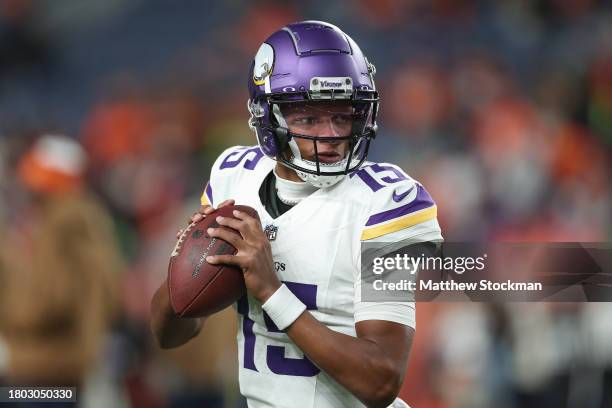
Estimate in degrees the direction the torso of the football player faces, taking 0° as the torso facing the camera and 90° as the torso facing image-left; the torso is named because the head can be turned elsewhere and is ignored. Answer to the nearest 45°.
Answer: approximately 45°
